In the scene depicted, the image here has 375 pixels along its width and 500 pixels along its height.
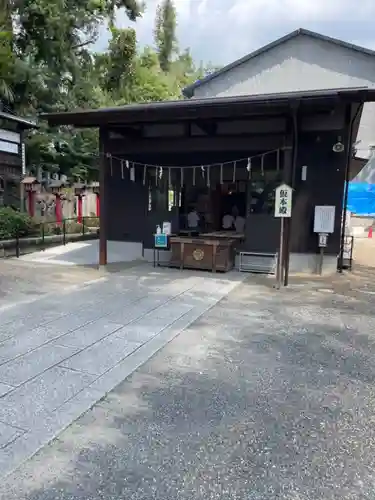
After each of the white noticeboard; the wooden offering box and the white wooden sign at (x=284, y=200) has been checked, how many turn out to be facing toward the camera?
3

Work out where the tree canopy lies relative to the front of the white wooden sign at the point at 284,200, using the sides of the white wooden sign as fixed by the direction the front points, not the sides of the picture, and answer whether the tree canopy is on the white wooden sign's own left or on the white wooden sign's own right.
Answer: on the white wooden sign's own right

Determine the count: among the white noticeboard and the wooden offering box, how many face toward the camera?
2

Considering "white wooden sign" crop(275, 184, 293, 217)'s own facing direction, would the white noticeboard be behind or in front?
behind

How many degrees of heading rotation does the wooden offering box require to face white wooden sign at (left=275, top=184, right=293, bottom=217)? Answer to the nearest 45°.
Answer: approximately 45° to its left

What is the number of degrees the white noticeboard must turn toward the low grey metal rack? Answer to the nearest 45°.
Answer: approximately 90° to its right

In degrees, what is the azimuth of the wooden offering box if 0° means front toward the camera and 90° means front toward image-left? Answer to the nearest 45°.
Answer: approximately 0°

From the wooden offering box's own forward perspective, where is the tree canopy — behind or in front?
behind

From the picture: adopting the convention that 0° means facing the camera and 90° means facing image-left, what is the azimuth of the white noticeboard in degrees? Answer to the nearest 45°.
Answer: approximately 0°

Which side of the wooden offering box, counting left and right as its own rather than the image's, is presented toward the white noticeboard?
left

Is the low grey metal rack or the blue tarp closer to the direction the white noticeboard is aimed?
the low grey metal rack
